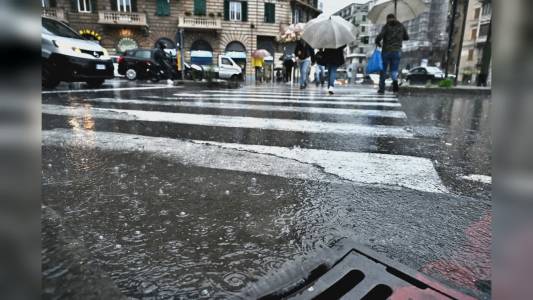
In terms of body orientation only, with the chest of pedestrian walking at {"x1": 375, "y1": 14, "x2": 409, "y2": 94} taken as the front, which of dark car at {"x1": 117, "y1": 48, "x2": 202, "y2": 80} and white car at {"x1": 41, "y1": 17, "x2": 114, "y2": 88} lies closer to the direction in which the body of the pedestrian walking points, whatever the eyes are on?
the dark car

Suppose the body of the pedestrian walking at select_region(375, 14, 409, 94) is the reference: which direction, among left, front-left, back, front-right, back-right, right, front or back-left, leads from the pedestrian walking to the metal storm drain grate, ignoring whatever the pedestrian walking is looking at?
back

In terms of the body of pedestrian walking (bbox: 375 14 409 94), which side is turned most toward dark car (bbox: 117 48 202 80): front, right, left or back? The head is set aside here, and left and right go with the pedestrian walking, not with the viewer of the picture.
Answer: left

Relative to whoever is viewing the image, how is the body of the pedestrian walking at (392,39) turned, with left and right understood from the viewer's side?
facing away from the viewer

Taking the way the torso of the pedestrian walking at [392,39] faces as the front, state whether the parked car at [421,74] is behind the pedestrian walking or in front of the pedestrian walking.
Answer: in front

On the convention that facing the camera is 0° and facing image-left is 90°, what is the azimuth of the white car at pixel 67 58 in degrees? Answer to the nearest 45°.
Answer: approximately 315°

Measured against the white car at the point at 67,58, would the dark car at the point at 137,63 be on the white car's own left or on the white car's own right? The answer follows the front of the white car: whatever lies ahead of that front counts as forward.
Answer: on the white car's own left
